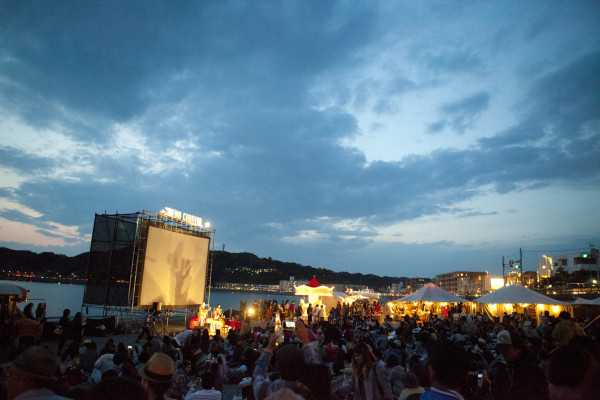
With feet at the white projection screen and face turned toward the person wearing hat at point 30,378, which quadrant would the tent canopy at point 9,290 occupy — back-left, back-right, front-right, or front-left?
front-right

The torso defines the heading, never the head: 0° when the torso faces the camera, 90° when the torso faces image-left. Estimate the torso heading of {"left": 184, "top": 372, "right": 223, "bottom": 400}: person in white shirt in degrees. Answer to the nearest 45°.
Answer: approximately 180°

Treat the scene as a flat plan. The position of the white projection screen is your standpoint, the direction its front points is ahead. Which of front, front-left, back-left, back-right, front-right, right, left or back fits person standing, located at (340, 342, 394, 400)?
front-right

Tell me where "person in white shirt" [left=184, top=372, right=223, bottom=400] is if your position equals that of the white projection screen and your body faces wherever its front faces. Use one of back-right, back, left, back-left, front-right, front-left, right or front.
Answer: front-right

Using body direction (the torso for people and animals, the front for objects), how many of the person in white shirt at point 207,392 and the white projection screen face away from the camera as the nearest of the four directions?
1

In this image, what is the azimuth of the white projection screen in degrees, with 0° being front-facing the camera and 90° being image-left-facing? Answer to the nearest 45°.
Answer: approximately 315°

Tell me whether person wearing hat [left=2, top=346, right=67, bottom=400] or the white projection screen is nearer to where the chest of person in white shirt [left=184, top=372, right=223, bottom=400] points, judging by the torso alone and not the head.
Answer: the white projection screen

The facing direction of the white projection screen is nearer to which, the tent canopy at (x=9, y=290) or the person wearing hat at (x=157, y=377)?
the person wearing hat

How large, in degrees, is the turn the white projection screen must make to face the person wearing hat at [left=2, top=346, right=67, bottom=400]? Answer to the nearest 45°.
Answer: approximately 45° to its right

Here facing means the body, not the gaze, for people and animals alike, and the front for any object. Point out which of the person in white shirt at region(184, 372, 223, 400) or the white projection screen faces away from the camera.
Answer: the person in white shirt

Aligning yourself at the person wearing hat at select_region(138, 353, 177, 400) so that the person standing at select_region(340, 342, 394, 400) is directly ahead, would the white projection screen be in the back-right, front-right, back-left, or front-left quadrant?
front-left

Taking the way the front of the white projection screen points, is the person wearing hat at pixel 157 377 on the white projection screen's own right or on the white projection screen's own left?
on the white projection screen's own right
